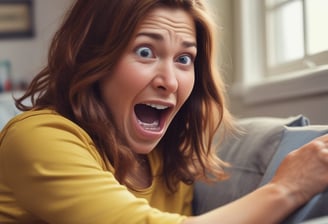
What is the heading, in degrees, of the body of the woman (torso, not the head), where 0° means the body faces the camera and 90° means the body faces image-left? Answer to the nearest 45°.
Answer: approximately 315°

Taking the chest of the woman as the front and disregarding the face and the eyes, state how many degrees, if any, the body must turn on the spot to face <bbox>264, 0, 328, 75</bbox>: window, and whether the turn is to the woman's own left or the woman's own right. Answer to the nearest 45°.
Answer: approximately 90° to the woman's own left

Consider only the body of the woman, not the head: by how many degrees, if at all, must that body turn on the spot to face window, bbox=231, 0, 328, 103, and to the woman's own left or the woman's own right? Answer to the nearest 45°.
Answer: approximately 90° to the woman's own left
